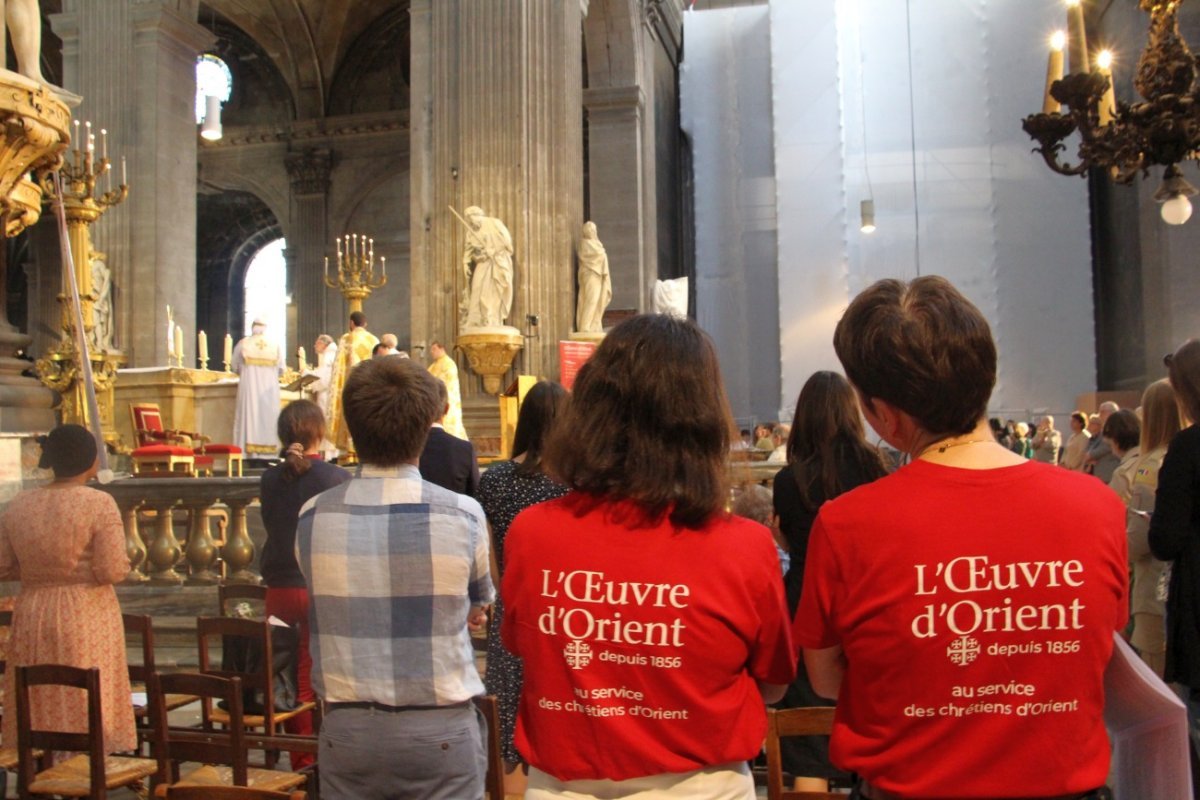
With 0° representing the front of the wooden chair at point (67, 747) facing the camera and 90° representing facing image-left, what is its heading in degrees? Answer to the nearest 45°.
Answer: approximately 225°

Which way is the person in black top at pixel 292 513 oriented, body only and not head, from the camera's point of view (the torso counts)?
away from the camera

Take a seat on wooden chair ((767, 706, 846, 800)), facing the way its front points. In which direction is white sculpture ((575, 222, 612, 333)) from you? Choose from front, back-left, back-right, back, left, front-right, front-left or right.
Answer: front

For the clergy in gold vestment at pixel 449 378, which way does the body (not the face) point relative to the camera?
to the viewer's left

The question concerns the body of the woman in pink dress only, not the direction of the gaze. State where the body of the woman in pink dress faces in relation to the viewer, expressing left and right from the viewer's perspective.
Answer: facing away from the viewer

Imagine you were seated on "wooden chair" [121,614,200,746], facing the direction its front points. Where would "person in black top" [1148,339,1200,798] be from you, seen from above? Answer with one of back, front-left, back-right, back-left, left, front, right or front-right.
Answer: right

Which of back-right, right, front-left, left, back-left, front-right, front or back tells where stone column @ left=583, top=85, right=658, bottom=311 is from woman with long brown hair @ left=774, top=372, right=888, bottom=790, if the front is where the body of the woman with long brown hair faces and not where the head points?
front

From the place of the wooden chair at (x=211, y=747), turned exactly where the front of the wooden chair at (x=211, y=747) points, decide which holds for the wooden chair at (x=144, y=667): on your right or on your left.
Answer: on your left

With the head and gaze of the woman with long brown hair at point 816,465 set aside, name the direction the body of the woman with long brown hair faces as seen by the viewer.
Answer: away from the camera

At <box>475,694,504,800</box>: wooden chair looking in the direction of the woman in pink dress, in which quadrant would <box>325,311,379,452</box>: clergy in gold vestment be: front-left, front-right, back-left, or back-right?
front-right

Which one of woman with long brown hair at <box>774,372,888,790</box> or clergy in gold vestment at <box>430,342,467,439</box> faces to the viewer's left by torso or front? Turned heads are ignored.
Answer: the clergy in gold vestment

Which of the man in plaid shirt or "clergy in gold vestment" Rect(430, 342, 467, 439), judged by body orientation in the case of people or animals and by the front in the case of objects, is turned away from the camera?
the man in plaid shirt

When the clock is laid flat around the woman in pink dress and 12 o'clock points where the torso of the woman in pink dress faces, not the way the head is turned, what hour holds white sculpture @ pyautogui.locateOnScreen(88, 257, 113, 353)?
The white sculpture is roughly at 12 o'clock from the woman in pink dress.

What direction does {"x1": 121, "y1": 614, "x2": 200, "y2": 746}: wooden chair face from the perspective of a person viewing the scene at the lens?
facing away from the viewer and to the right of the viewer

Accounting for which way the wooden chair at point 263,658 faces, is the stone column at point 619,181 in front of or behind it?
in front
